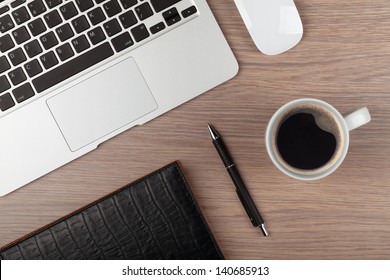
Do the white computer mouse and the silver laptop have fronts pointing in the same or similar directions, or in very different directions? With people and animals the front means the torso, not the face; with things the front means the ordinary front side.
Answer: very different directions

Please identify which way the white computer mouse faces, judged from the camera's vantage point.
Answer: facing away from the viewer and to the left of the viewer

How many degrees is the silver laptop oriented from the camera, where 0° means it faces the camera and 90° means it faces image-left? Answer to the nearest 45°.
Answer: approximately 315°
